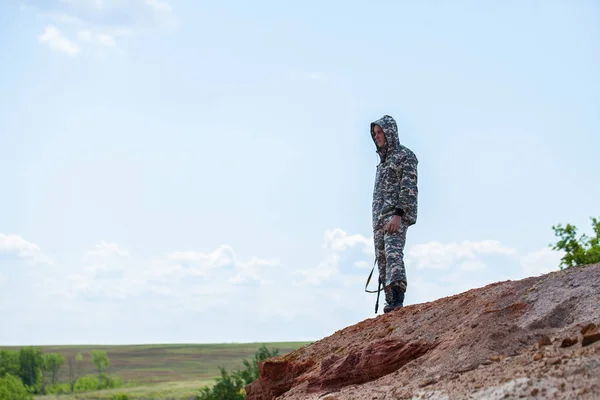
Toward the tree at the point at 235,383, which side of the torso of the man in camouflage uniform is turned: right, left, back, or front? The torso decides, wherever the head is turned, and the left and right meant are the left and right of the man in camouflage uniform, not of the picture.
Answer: right

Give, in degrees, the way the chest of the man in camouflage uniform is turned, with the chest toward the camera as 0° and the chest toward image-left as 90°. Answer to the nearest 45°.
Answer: approximately 45°

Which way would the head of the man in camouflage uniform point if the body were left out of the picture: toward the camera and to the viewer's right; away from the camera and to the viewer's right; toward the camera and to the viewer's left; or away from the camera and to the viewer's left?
toward the camera and to the viewer's left
